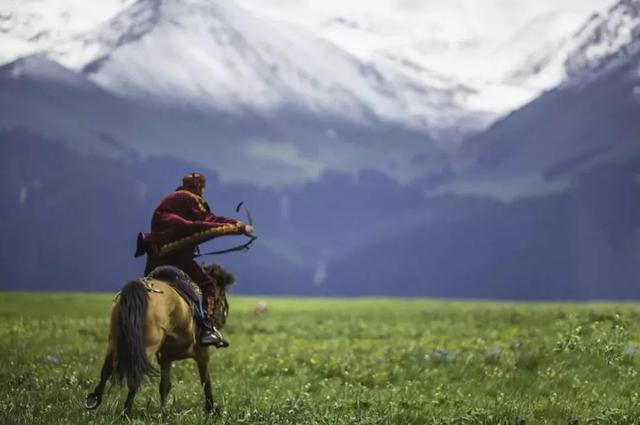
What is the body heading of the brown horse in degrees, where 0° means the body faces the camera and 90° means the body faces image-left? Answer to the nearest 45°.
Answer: approximately 225°
